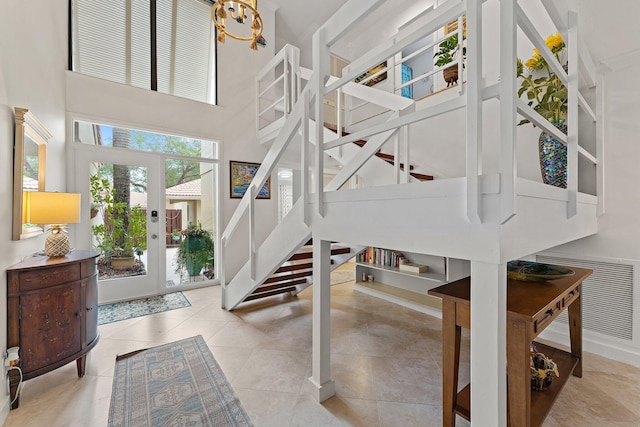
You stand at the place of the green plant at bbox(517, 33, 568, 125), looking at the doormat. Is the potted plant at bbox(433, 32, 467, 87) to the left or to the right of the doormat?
right

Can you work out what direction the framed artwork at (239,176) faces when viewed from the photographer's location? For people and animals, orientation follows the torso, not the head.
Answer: facing the viewer and to the right of the viewer

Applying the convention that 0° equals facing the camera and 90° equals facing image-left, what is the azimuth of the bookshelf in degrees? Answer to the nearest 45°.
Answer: approximately 45°

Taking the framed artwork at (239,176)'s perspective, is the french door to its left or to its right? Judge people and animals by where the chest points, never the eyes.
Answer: on its right

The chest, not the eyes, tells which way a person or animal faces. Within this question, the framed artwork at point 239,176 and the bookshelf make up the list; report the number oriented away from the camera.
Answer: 0

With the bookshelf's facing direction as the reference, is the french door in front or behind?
in front

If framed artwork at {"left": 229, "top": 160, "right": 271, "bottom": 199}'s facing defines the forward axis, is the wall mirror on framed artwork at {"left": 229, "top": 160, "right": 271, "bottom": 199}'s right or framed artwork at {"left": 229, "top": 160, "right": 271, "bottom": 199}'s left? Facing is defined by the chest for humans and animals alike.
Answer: on its right
